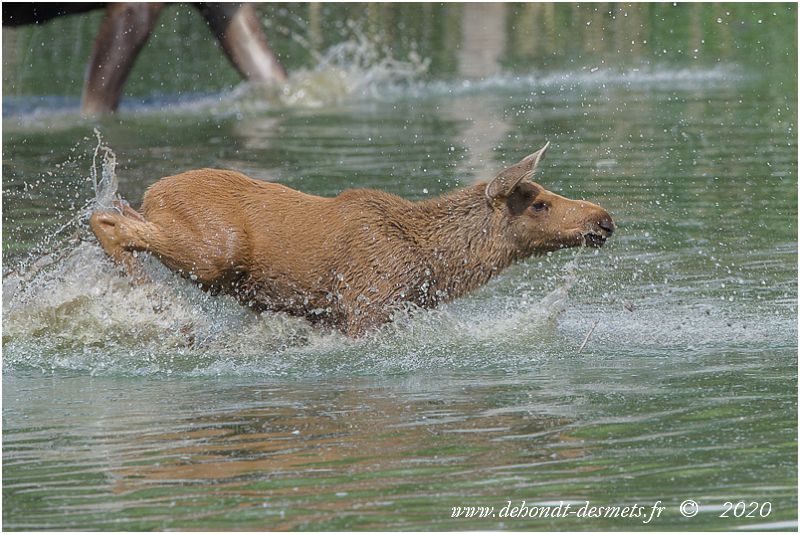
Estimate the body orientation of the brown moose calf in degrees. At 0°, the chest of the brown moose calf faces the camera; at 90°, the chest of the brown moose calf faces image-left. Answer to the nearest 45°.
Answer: approximately 270°
